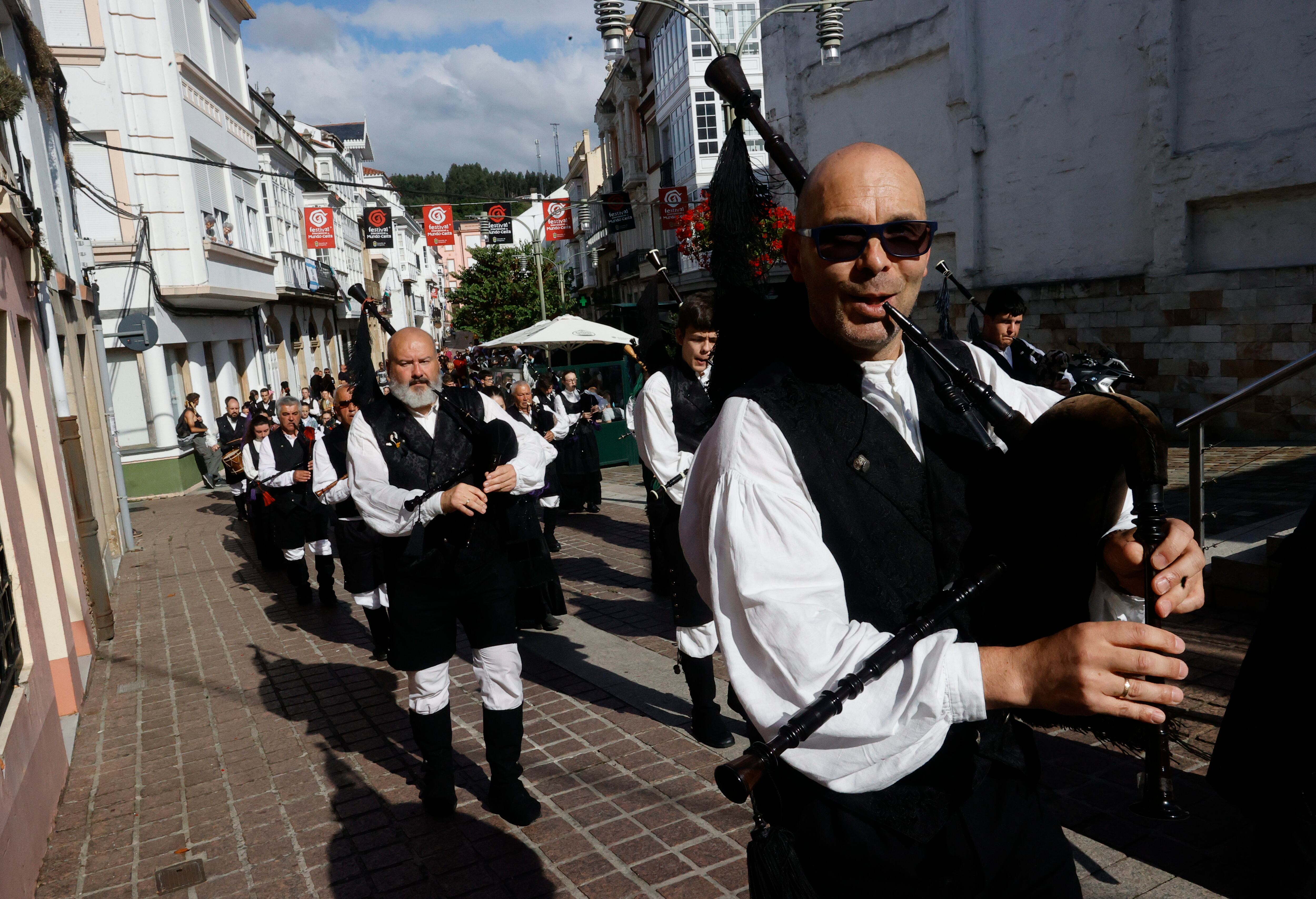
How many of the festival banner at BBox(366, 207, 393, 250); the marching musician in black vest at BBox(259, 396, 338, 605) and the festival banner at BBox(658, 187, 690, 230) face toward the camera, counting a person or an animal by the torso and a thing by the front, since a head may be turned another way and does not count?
3

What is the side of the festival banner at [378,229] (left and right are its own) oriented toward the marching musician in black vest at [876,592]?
front

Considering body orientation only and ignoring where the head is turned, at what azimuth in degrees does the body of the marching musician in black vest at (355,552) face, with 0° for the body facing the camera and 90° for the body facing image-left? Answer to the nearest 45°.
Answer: approximately 315°

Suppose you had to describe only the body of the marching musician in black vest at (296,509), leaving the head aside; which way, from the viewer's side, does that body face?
toward the camera

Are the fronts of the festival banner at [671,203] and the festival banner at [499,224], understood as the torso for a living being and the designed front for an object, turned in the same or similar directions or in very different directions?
same or similar directions

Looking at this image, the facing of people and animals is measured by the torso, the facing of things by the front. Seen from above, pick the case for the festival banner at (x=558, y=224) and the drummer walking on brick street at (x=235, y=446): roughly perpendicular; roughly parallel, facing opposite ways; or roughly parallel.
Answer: roughly parallel

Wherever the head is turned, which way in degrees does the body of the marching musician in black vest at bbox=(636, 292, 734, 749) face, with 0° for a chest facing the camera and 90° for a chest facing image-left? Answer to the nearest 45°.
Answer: approximately 315°

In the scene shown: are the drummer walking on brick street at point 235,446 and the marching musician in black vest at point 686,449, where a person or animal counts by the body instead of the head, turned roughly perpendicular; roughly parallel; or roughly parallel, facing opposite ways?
roughly parallel

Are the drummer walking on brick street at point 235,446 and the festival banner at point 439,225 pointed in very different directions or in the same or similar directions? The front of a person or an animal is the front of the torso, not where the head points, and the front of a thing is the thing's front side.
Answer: same or similar directions

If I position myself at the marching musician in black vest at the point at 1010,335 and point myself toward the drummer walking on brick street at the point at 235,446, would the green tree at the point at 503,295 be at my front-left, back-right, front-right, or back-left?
front-right

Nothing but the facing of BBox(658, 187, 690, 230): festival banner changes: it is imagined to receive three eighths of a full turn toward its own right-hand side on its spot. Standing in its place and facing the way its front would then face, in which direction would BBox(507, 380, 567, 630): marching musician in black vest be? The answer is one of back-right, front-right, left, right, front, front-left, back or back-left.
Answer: back-left

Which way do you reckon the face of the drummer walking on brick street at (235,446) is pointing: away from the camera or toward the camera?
toward the camera

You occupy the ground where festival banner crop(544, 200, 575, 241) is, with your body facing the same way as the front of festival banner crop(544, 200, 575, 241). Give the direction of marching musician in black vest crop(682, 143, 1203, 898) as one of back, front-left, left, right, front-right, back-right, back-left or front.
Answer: front

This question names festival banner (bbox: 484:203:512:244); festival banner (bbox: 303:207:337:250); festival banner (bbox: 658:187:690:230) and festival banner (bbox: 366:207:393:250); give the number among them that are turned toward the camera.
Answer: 4

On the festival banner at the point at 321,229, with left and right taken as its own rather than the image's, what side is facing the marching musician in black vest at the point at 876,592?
front

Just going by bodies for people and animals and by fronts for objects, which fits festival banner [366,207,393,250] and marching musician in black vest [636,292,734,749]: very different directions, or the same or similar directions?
same or similar directions
